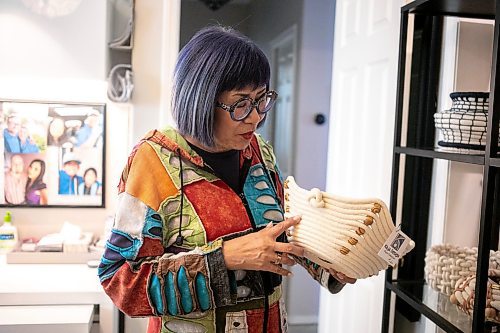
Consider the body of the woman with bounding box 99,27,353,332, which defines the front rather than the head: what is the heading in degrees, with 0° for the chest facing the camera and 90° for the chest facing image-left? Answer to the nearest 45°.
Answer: approximately 315°

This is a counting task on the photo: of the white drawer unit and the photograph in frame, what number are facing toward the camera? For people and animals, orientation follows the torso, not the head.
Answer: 2

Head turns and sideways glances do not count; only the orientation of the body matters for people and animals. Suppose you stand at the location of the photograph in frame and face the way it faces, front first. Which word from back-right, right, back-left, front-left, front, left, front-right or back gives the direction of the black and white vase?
front-left

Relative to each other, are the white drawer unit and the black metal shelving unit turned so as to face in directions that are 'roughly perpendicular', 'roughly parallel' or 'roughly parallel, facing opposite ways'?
roughly perpendicular

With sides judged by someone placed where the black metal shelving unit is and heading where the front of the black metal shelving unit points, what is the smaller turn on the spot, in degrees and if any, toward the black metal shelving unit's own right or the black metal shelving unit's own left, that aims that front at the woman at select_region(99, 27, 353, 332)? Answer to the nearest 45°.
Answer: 0° — it already faces them

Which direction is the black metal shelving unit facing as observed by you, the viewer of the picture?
facing the viewer and to the left of the viewer

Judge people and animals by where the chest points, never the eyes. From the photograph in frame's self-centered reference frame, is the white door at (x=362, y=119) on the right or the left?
on its left

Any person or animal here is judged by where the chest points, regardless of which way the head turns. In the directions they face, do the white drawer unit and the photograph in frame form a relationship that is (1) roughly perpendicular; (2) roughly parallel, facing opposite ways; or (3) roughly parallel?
roughly parallel

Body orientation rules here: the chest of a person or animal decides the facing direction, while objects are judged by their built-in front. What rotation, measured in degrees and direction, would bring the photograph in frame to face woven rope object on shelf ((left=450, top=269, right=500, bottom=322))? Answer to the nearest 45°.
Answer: approximately 45° to its left

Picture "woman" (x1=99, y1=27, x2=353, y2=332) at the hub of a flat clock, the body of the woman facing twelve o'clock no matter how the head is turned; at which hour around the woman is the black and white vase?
The black and white vase is roughly at 10 o'clock from the woman.

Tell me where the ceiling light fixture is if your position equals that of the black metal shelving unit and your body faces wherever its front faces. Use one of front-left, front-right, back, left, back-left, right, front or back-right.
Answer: front-right

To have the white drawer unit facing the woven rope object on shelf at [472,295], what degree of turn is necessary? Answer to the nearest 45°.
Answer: approximately 45° to its left

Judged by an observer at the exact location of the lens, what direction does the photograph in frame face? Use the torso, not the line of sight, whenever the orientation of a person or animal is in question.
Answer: facing the viewer
